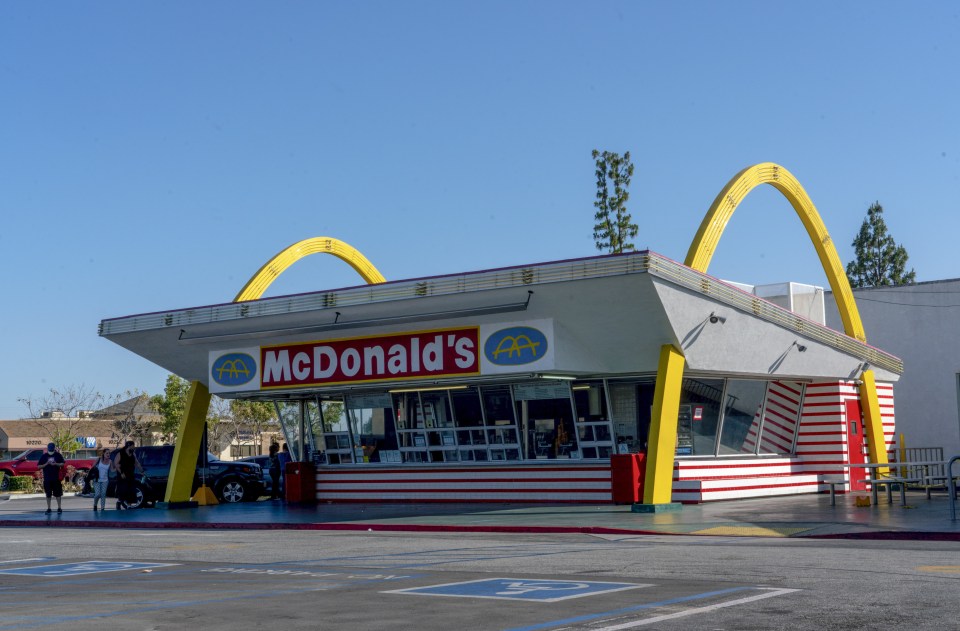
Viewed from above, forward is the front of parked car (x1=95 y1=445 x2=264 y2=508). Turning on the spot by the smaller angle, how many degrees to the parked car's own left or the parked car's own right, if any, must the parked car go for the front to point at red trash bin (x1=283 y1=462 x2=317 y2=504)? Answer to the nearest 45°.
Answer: approximately 45° to the parked car's own right

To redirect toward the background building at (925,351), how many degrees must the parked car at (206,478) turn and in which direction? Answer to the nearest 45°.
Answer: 0° — it already faces it

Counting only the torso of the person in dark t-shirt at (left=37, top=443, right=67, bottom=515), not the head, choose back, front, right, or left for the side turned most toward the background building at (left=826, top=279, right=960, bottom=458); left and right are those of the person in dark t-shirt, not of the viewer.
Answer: left

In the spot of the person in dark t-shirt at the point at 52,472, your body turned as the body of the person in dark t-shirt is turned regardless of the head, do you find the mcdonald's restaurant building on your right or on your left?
on your left

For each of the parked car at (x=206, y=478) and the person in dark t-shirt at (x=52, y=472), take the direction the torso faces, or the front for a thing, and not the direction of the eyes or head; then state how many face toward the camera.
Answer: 1

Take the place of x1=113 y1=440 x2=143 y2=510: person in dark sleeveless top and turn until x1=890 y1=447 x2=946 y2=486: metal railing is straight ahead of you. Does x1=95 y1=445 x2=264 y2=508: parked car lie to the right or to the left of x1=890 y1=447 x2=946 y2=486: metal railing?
left

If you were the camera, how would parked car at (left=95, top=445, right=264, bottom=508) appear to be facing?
facing to the right of the viewer

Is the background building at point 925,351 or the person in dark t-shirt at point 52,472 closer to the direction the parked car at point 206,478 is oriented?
the background building

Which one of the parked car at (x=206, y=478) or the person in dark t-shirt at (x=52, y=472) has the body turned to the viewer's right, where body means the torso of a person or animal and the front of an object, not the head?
the parked car

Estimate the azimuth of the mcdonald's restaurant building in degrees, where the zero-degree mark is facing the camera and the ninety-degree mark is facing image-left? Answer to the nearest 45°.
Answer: approximately 45°

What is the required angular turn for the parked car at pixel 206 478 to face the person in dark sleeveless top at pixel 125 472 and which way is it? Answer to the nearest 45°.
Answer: approximately 135° to its right

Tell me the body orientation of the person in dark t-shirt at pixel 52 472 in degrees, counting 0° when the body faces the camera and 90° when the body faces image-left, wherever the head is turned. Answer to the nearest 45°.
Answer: approximately 0°

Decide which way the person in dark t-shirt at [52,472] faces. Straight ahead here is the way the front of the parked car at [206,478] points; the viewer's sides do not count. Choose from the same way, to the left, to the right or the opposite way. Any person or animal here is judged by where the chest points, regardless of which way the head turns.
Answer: to the right
